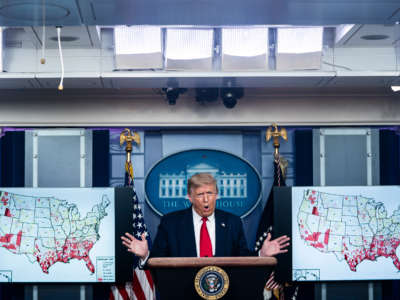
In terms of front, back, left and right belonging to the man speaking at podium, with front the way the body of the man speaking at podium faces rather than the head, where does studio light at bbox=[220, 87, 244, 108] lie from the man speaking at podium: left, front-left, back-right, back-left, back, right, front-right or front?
back

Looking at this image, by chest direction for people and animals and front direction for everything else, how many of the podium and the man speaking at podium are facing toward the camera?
2

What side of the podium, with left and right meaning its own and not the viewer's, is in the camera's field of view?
front

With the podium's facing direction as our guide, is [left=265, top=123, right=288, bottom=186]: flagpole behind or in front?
behind
